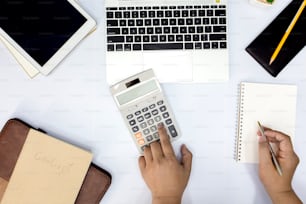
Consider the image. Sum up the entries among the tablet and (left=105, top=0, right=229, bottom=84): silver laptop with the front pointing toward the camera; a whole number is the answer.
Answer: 2

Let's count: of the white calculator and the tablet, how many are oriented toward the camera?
2

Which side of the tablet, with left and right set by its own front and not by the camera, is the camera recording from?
front
